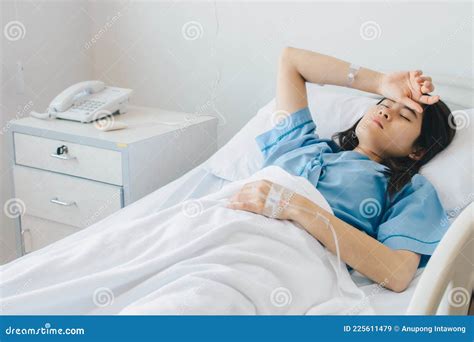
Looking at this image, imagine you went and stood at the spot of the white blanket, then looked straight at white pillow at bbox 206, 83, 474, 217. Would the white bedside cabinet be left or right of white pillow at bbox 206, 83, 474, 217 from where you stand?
left

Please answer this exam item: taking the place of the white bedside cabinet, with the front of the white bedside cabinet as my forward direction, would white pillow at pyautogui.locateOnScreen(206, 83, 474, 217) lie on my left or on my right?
on my left

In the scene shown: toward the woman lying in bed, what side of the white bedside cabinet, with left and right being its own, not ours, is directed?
left

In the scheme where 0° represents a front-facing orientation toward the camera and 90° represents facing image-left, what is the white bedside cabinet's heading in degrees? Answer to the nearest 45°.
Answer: approximately 45°

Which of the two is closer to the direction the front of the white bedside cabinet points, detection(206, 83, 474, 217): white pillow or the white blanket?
the white blanket

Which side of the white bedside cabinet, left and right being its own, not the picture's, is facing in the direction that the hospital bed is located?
left
